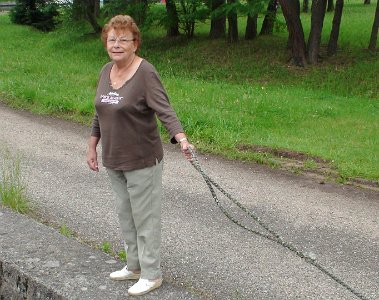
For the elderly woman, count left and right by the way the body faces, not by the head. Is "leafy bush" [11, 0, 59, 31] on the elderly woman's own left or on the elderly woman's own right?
on the elderly woman's own right

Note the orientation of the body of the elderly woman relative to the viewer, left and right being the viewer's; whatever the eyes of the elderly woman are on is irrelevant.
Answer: facing the viewer and to the left of the viewer
